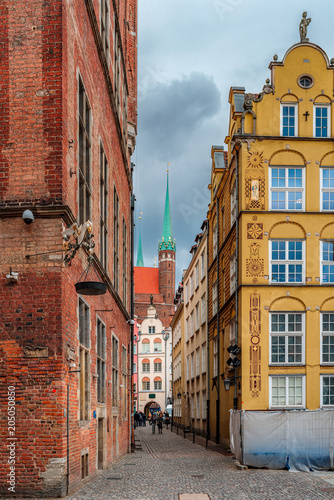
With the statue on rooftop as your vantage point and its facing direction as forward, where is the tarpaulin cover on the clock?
The tarpaulin cover is roughly at 12 o'clock from the statue on rooftop.

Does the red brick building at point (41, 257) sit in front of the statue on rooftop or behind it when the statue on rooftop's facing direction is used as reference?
in front

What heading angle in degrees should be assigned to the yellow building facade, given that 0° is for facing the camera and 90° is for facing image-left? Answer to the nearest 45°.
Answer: approximately 0°

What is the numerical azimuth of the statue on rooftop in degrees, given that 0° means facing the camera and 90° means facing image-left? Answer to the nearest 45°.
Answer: approximately 0°
